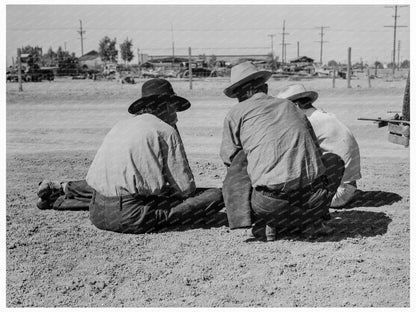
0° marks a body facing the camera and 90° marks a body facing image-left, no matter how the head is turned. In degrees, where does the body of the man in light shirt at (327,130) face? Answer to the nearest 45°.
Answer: approximately 90°

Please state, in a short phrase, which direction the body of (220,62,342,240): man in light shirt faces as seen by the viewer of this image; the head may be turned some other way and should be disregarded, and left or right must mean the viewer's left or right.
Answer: facing away from the viewer and to the left of the viewer

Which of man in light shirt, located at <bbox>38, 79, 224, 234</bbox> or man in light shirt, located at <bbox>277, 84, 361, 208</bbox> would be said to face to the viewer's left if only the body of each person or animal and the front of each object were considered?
man in light shirt, located at <bbox>277, 84, 361, 208</bbox>

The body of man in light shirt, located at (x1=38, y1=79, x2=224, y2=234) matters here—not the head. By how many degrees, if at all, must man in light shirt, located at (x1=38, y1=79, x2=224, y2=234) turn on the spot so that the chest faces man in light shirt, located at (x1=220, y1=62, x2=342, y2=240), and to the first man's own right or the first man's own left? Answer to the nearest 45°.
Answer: approximately 90° to the first man's own right
